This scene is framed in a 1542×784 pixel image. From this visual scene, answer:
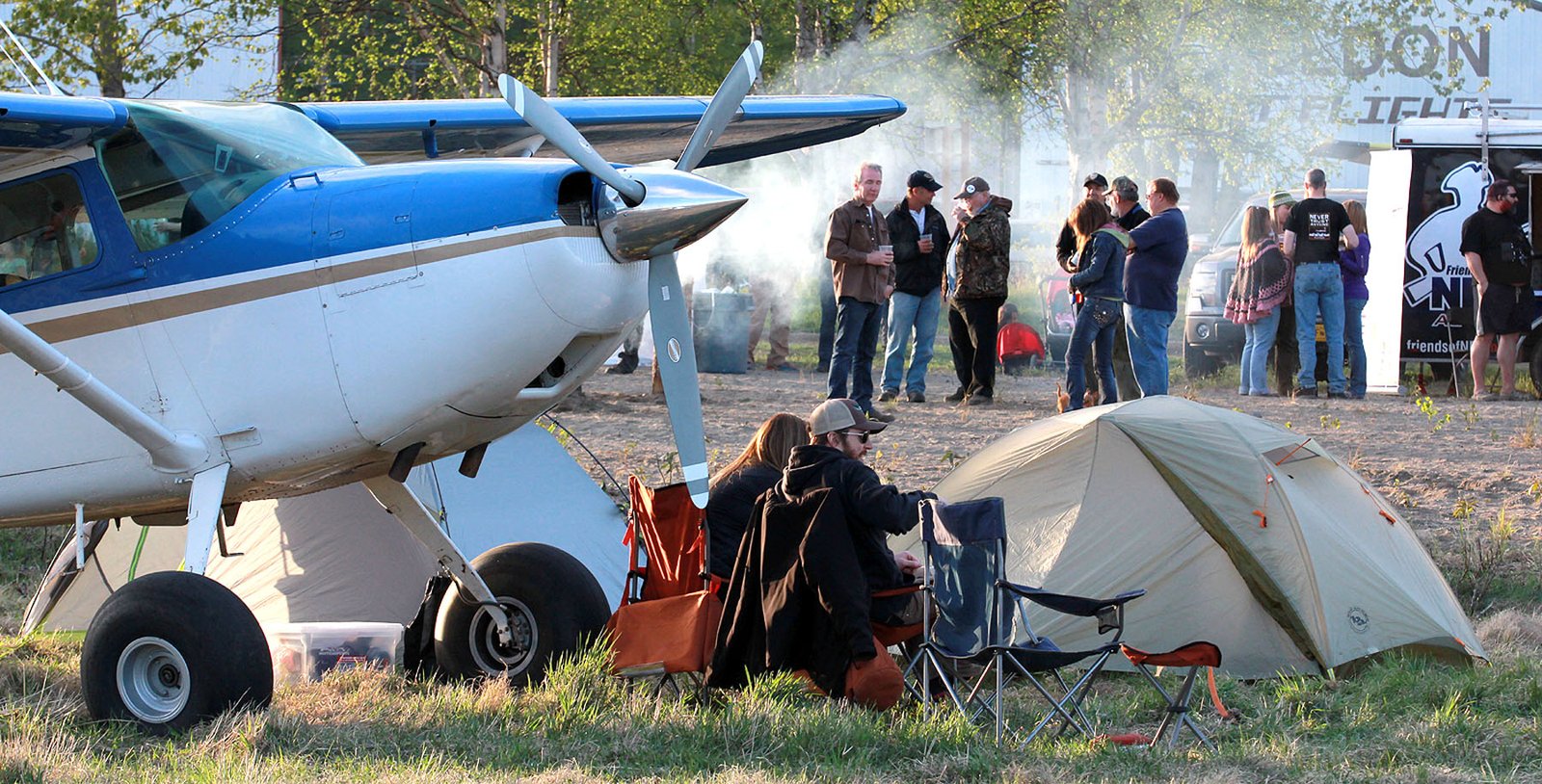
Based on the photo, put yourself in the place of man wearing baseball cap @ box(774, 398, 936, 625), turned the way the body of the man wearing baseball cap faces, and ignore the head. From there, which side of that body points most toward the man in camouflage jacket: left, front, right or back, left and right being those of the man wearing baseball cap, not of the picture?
left

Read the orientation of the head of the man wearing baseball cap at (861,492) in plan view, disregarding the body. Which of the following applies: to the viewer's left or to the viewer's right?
to the viewer's right

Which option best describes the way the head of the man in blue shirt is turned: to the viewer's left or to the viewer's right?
to the viewer's left

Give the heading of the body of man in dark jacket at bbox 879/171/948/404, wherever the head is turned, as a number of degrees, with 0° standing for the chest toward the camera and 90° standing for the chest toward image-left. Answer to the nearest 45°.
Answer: approximately 315°

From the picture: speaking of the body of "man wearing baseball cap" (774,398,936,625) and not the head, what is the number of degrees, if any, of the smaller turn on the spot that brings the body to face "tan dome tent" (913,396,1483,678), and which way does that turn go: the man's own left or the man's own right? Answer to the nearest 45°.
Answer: approximately 45° to the man's own left

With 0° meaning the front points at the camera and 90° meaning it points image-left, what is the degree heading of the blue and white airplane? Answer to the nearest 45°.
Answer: approximately 315°

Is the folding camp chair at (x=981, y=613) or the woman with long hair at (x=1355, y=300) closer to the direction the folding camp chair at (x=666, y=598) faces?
the folding camp chair
